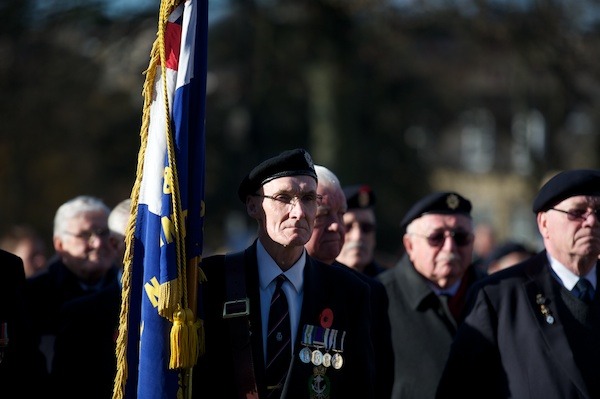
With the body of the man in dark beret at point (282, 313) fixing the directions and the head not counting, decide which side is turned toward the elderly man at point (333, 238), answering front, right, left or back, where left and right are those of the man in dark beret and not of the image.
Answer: back

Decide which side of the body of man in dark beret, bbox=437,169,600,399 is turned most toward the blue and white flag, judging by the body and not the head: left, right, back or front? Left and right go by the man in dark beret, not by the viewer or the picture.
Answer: right

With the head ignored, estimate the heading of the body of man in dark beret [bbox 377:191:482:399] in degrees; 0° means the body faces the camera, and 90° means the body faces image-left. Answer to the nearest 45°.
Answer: approximately 315°

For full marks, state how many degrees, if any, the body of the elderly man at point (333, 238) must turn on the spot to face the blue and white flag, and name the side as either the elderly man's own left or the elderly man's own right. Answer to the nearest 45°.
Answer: approximately 90° to the elderly man's own right

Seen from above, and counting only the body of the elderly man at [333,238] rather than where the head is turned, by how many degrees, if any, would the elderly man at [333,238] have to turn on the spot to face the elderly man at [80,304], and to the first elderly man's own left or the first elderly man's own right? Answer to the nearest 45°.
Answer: approximately 135° to the first elderly man's own right

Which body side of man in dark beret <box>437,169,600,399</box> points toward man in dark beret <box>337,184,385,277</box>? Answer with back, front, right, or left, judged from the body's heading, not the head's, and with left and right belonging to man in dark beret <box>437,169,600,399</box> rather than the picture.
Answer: back
